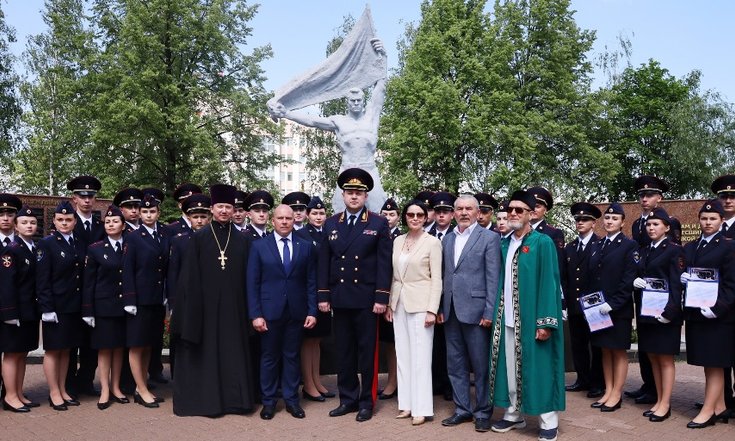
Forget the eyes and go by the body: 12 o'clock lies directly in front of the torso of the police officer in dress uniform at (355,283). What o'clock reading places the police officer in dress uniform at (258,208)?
the police officer in dress uniform at (258,208) is roughly at 4 o'clock from the police officer in dress uniform at (355,283).

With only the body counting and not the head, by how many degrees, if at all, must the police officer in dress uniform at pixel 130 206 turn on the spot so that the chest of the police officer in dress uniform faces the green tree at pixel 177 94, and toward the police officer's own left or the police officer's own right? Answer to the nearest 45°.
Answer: approximately 135° to the police officer's own left

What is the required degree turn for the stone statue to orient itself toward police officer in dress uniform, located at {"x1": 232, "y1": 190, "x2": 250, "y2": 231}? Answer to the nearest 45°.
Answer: approximately 45° to its right

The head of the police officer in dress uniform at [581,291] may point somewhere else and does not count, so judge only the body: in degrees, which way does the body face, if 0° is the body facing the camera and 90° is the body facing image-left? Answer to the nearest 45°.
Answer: approximately 45°

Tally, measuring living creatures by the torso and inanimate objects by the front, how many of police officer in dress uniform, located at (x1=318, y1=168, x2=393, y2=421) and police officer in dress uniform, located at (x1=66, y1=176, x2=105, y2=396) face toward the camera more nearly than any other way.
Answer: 2
